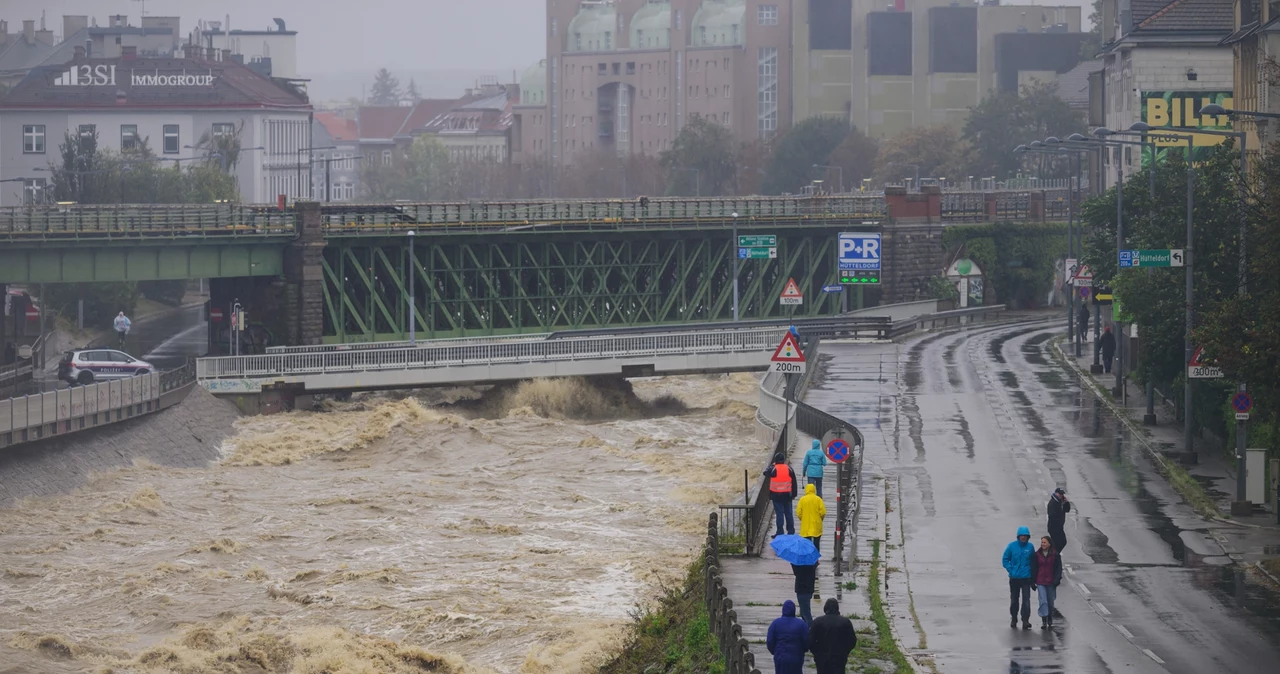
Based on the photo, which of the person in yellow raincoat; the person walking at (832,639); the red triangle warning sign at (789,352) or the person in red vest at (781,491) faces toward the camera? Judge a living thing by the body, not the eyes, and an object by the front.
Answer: the red triangle warning sign

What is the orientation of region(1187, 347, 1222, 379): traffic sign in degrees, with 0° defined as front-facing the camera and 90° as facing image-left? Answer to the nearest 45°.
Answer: approximately 0°

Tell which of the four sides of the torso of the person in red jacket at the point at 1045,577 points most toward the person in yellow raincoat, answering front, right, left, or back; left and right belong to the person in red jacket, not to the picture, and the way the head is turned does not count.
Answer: back

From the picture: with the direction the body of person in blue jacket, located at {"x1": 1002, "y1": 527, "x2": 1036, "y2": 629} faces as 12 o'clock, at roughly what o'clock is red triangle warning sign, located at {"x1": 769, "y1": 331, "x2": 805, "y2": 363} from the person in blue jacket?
The red triangle warning sign is roughly at 5 o'clock from the person in blue jacket.

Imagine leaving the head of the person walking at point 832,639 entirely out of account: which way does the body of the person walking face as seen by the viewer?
away from the camera

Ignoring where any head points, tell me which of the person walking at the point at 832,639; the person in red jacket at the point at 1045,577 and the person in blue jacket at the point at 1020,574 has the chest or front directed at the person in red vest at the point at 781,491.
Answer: the person walking

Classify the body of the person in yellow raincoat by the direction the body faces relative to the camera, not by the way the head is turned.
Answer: away from the camera

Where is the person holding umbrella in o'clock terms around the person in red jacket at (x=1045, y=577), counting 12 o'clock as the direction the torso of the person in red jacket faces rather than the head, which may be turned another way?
The person holding umbrella is roughly at 2 o'clock from the person in red jacket.

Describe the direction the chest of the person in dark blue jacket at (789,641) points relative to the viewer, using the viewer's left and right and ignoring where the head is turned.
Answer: facing away from the viewer

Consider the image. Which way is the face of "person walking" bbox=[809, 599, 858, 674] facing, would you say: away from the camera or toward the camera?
away from the camera

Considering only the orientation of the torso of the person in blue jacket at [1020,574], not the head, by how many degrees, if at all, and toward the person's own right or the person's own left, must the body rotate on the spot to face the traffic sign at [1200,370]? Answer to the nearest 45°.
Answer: approximately 180°

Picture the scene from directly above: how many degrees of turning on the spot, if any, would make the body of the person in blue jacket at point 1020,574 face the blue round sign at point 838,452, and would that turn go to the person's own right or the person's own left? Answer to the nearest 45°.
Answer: approximately 135° to the person's own right

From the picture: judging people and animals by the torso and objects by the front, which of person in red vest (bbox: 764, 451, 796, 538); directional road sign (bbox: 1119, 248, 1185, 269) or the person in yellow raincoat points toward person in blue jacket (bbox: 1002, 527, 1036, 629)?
the directional road sign

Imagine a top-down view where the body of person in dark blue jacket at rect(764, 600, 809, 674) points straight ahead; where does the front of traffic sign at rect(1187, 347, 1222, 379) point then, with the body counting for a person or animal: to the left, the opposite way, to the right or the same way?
the opposite way

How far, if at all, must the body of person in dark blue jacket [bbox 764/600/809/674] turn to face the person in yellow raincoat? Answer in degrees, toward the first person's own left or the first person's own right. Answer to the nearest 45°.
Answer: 0° — they already face them

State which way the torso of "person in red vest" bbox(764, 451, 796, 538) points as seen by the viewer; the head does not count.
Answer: away from the camera
